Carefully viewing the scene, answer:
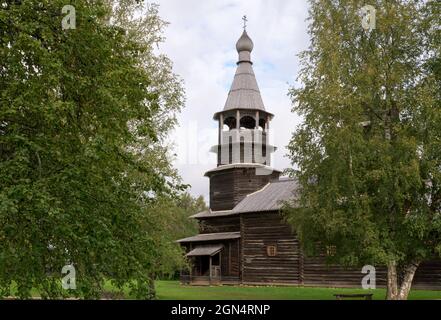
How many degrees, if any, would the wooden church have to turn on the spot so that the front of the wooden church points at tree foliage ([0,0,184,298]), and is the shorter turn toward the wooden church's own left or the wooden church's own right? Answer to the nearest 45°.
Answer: approximately 45° to the wooden church's own left

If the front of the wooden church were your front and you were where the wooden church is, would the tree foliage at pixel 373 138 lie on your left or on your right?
on your left

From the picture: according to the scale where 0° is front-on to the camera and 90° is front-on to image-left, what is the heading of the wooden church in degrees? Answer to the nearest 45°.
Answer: approximately 45°
